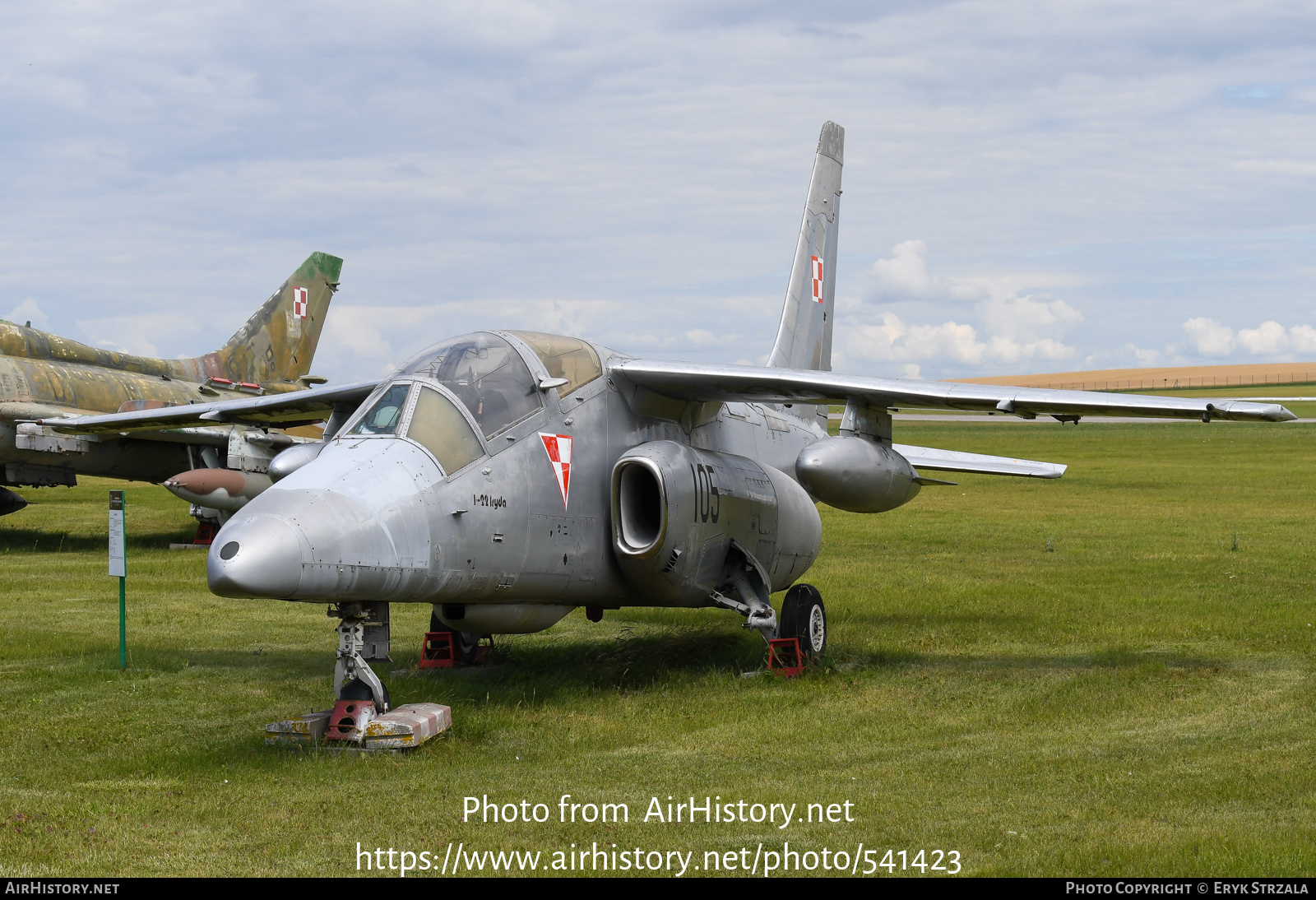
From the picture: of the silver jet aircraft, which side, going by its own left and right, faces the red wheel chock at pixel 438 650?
right

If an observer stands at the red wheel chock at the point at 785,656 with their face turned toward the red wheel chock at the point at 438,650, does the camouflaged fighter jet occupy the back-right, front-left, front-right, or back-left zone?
front-right

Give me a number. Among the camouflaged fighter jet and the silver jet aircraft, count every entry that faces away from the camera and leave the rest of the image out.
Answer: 0

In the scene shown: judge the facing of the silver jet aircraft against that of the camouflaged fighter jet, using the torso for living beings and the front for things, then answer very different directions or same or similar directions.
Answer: same or similar directions

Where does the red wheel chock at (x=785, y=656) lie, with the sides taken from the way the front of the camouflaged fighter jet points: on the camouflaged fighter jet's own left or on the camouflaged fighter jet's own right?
on the camouflaged fighter jet's own left

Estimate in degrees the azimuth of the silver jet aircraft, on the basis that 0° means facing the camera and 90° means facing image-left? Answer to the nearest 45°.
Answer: approximately 45°

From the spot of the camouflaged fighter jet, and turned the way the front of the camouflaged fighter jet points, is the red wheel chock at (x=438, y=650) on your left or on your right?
on your left

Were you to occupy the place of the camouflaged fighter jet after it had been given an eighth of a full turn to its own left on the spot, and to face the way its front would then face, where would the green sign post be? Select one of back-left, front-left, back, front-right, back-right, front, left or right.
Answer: front

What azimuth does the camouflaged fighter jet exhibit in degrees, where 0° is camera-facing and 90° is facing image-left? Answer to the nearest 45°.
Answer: approximately 45°
